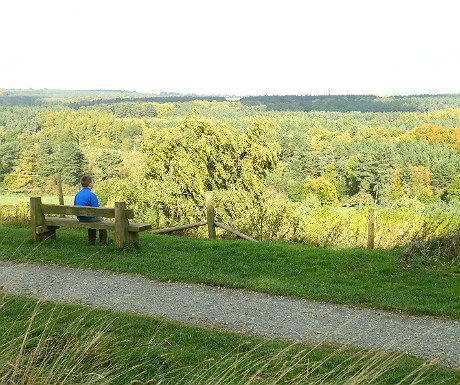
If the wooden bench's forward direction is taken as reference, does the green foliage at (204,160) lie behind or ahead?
ahead

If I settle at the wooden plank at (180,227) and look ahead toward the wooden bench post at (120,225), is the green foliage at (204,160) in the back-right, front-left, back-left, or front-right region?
back-right

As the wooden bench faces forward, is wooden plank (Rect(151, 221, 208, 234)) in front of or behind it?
in front

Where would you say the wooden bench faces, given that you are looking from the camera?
facing away from the viewer and to the right of the viewer
